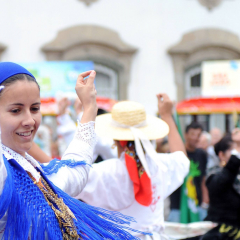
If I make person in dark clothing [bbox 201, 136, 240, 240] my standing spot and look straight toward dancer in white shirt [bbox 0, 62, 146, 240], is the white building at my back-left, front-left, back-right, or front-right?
back-right

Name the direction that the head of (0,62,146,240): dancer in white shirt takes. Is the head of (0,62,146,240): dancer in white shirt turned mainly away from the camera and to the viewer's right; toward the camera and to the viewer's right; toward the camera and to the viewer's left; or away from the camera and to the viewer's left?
toward the camera and to the viewer's right

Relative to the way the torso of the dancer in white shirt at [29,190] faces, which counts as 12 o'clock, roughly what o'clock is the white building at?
The white building is roughly at 8 o'clock from the dancer in white shirt.

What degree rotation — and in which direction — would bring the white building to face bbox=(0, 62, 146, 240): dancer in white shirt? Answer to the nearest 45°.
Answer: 0° — it already faces them

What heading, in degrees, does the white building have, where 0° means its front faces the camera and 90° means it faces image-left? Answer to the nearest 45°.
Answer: approximately 0°

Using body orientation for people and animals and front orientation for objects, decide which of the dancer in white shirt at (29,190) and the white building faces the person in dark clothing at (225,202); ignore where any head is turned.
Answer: the white building

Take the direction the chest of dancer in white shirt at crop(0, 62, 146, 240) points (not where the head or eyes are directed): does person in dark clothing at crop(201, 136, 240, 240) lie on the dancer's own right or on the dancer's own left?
on the dancer's own left

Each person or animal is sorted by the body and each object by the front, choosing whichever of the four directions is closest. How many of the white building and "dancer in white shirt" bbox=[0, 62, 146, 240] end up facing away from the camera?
0

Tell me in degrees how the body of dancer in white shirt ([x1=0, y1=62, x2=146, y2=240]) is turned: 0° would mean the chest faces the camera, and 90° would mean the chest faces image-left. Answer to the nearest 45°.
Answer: approximately 315°

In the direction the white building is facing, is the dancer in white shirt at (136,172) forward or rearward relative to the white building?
forward
